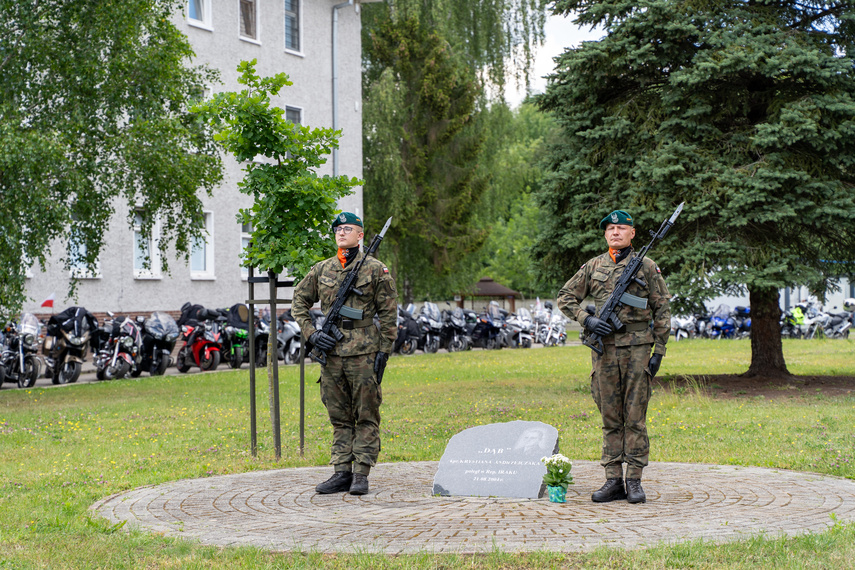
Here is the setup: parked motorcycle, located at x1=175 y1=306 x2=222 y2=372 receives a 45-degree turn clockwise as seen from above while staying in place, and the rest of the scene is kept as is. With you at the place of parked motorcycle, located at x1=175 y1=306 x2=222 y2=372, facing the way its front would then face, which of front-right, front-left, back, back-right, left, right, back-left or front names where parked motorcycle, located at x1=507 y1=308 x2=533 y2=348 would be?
back-left

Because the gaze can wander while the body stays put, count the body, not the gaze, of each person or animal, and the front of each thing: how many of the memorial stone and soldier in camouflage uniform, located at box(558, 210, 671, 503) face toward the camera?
2

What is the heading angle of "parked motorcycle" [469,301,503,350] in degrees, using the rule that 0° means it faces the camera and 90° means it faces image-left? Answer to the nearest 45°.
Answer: approximately 315°

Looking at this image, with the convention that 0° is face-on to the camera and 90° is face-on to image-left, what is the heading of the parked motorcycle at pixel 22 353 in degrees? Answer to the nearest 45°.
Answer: approximately 315°

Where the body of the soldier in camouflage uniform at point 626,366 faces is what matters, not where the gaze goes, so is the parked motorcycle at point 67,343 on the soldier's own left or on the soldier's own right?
on the soldier's own right

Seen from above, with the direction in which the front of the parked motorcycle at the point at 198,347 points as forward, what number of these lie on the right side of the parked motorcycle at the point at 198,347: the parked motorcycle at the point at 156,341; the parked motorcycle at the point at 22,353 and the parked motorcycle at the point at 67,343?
3

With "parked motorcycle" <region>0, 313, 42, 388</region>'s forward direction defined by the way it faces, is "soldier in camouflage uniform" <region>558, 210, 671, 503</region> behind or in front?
in front

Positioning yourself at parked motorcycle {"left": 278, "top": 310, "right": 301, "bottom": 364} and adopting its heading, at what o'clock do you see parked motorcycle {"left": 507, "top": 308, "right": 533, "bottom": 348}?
parked motorcycle {"left": 507, "top": 308, "right": 533, "bottom": 348} is roughly at 9 o'clock from parked motorcycle {"left": 278, "top": 310, "right": 301, "bottom": 364}.

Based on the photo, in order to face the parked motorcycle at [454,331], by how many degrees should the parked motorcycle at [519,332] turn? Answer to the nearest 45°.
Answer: approximately 90° to its right

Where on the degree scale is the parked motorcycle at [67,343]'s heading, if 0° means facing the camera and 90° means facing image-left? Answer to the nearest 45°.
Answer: approximately 315°
